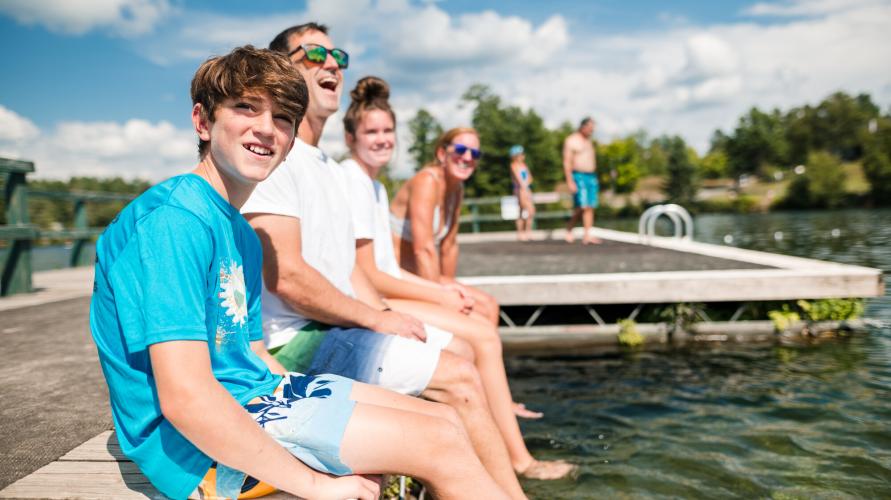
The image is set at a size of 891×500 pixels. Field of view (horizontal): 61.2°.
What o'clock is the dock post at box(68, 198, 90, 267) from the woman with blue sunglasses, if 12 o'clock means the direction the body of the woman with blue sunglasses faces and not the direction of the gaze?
The dock post is roughly at 6 o'clock from the woman with blue sunglasses.

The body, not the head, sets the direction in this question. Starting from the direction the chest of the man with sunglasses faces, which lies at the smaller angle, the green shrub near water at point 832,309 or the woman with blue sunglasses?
the green shrub near water

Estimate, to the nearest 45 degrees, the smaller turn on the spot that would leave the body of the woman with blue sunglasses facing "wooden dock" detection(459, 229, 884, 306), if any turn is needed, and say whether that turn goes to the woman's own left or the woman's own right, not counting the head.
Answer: approximately 90° to the woman's own left

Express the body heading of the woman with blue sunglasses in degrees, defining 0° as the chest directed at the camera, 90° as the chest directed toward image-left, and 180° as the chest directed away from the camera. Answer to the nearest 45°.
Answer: approximately 315°

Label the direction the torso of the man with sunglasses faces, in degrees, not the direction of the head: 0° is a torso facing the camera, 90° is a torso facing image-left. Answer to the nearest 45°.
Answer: approximately 315°

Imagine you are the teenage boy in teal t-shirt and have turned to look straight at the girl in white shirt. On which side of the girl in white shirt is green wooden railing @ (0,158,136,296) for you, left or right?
left

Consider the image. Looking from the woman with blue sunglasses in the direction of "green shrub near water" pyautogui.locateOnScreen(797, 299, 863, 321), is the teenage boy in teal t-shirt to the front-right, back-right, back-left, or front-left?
back-right

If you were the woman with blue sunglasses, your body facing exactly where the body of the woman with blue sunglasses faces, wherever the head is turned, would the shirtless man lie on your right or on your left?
on your left

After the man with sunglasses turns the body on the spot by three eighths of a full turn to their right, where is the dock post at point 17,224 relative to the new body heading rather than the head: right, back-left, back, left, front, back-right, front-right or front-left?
front-right

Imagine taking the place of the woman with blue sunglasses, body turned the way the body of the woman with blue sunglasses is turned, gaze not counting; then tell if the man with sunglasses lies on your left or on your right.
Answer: on your right

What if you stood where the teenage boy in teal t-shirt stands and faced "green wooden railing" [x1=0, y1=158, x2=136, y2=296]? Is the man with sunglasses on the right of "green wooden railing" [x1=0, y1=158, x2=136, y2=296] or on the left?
right

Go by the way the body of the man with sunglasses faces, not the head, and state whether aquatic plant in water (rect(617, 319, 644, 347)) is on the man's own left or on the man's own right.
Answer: on the man's own left
